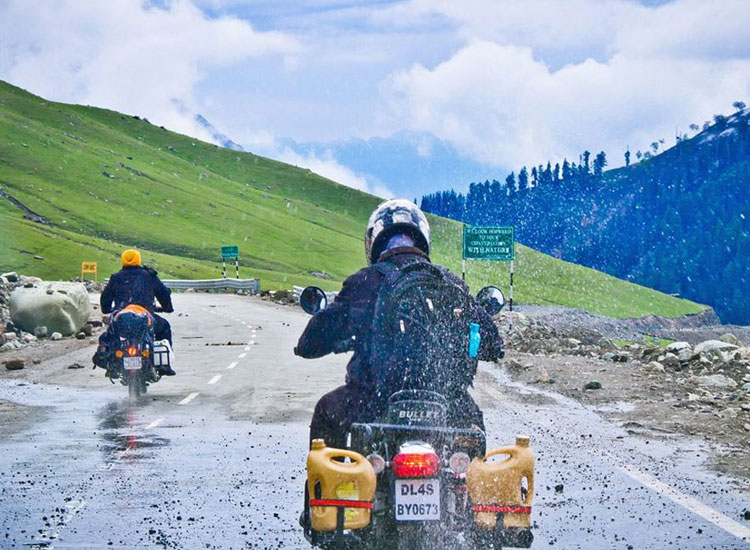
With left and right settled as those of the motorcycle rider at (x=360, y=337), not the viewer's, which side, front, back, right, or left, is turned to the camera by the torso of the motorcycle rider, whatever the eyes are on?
back

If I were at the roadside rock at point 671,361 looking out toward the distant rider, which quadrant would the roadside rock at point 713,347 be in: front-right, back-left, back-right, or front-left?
back-right

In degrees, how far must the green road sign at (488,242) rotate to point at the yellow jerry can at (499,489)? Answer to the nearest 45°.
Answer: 0° — it already faces it

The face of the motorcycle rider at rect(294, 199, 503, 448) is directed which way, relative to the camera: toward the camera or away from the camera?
away from the camera

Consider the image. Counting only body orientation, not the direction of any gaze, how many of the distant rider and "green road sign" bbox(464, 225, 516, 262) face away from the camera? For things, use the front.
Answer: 1

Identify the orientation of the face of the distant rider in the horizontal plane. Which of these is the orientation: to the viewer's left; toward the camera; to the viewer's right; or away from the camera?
away from the camera

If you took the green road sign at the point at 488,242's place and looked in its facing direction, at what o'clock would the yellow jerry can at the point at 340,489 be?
The yellow jerry can is roughly at 12 o'clock from the green road sign.

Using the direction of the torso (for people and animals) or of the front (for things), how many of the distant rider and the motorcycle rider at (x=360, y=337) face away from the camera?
2

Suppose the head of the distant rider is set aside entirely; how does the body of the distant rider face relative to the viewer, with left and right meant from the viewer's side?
facing away from the viewer

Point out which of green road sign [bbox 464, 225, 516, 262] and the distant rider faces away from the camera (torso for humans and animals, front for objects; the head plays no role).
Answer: the distant rider
